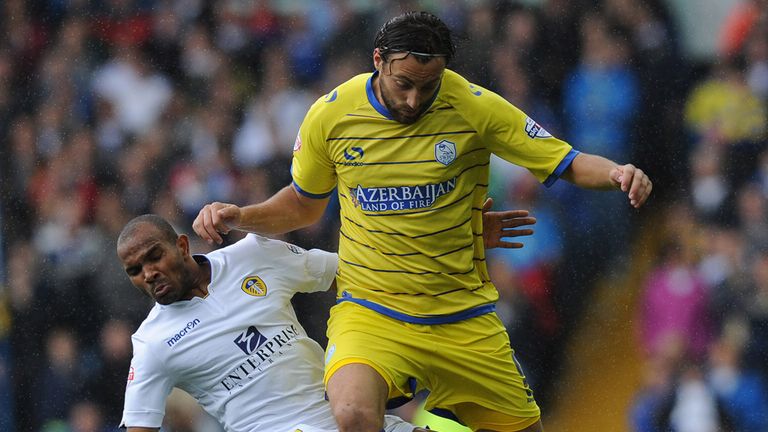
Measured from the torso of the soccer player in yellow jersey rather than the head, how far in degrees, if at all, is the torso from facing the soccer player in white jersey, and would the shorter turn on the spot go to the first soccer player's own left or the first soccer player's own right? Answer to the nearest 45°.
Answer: approximately 90° to the first soccer player's own right

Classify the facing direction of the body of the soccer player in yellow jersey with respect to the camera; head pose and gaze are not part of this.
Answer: toward the camera
